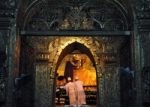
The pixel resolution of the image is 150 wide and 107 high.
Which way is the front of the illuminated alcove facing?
toward the camera
